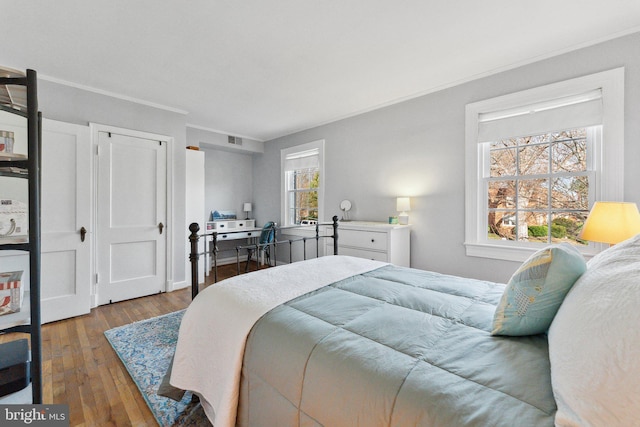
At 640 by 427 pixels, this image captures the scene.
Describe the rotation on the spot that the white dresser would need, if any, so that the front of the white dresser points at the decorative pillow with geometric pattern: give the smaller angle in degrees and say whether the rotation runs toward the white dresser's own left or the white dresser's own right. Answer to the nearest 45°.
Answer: approximately 45° to the white dresser's own left

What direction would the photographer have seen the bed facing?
facing away from the viewer and to the left of the viewer

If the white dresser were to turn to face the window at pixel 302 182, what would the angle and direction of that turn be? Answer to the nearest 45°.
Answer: approximately 90° to its right

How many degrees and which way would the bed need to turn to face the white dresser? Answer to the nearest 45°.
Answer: approximately 45° to its right

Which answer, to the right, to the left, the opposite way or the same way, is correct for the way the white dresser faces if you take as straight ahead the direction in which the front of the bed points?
to the left

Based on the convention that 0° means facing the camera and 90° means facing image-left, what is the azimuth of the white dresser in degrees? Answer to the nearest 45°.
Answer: approximately 45°
